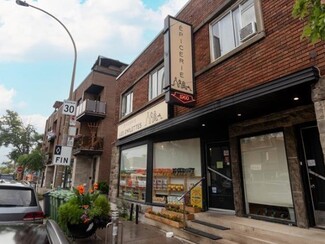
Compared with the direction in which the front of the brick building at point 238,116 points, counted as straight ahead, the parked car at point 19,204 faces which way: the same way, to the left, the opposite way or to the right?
to the right

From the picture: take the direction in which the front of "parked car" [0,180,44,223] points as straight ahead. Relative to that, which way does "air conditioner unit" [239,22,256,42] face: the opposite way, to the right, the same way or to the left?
to the left

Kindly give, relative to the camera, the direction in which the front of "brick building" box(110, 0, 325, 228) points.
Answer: facing the viewer and to the left of the viewer

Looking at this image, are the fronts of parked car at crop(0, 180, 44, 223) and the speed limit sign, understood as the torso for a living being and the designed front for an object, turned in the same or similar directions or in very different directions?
very different directions

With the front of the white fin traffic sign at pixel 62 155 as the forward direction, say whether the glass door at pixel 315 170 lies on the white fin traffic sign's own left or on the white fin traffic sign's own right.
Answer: on the white fin traffic sign's own left

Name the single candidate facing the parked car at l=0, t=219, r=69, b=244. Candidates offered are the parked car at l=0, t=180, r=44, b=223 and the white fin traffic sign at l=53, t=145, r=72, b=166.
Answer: the white fin traffic sign

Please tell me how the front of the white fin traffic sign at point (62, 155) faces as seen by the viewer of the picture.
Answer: facing the viewer

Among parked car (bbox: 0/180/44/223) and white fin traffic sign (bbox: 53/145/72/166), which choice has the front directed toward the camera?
the white fin traffic sign

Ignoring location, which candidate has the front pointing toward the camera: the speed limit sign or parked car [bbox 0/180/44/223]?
the speed limit sign

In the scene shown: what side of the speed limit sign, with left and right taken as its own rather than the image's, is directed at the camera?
front

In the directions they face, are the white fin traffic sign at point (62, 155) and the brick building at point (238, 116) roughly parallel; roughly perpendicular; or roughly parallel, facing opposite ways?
roughly perpendicular

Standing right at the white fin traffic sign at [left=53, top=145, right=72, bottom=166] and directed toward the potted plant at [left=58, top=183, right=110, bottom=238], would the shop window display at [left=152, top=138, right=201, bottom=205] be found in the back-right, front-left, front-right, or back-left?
front-left

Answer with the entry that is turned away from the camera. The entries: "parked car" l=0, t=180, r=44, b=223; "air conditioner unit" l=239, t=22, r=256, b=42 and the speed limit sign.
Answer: the parked car

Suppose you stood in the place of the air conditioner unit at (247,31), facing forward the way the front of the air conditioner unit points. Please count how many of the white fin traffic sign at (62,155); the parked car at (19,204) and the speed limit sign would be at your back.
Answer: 0

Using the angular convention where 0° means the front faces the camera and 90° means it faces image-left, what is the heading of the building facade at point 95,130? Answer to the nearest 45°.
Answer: approximately 45°

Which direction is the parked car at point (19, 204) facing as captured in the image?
away from the camera

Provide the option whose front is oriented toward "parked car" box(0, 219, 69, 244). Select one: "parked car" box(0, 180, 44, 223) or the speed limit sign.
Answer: the speed limit sign

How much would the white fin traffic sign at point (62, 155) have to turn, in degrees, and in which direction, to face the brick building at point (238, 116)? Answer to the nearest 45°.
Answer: approximately 45° to its left

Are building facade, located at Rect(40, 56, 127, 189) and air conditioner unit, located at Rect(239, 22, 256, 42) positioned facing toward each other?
no

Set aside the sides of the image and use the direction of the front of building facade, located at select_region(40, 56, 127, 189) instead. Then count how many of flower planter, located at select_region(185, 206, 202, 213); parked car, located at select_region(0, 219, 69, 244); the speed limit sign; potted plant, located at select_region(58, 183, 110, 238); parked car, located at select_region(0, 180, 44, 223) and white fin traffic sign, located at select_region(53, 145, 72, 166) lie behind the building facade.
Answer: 0

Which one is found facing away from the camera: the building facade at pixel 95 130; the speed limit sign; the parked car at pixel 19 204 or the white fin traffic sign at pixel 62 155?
the parked car

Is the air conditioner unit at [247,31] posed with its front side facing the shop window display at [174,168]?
no
